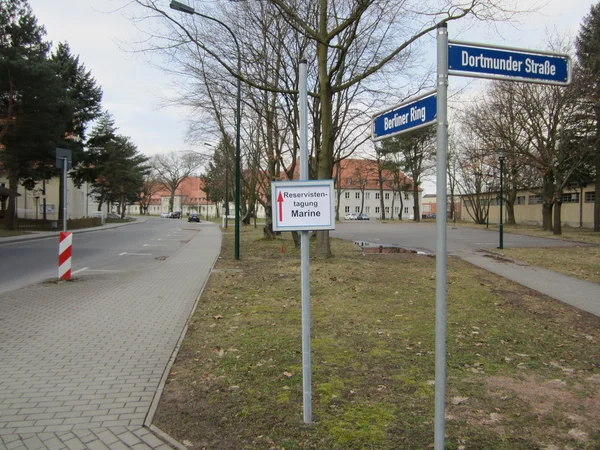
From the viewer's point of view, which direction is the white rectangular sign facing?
toward the camera

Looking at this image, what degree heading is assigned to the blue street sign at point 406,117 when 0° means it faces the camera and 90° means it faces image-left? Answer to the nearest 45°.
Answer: approximately 45°

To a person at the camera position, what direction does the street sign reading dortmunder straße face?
facing the viewer and to the right of the viewer

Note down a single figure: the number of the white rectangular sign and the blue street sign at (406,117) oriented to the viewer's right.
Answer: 0

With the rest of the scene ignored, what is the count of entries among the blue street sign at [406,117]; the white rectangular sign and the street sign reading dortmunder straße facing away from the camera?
0

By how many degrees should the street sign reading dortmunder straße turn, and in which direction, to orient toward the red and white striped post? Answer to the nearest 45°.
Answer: approximately 180°

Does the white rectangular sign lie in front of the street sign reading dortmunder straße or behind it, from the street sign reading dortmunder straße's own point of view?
behind

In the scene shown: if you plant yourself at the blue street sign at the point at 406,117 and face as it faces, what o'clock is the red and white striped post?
The red and white striped post is roughly at 3 o'clock from the blue street sign.

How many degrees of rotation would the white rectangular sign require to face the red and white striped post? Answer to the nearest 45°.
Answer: approximately 135° to its right

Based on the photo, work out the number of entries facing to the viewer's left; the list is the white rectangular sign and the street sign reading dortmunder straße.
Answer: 0
